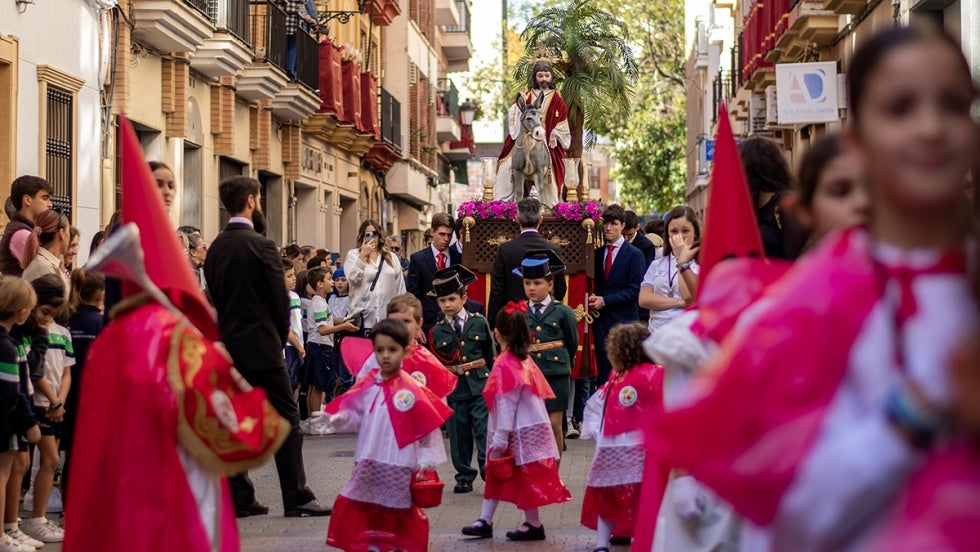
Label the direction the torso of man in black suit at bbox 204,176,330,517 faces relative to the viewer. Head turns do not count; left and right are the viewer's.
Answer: facing away from the viewer and to the right of the viewer

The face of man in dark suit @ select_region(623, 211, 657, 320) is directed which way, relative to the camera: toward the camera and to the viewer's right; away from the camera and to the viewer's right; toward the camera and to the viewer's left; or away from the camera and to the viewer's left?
toward the camera and to the viewer's left

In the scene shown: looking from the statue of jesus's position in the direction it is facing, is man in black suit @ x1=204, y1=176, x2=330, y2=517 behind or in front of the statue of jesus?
in front

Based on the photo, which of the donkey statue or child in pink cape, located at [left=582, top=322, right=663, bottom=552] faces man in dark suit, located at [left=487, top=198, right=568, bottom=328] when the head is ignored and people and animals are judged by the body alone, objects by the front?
the donkey statue

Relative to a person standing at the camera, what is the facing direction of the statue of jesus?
facing the viewer

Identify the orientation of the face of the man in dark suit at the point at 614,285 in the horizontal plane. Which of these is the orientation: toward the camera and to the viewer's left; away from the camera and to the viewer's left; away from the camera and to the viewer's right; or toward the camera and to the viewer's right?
toward the camera and to the viewer's left

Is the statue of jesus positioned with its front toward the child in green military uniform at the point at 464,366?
yes

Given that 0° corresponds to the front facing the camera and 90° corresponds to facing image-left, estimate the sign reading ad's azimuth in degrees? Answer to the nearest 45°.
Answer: approximately 0°

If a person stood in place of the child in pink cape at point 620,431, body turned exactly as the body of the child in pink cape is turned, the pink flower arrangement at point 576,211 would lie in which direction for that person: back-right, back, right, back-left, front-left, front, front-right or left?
back-right

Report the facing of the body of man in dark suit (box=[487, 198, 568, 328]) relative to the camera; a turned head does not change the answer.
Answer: away from the camera

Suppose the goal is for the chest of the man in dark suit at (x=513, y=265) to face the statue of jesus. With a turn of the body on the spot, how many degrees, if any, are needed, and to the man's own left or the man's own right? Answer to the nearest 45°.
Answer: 0° — they already face it

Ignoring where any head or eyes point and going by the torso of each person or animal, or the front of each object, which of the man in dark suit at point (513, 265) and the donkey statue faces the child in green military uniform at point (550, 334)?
the donkey statue

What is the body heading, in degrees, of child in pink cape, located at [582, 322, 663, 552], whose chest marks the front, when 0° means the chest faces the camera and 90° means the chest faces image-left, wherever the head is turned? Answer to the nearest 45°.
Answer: approximately 45°

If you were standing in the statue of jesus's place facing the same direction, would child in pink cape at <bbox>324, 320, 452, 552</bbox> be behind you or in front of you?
in front

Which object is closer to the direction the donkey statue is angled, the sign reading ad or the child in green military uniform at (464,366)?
the child in green military uniform

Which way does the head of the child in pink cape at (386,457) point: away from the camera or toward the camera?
toward the camera

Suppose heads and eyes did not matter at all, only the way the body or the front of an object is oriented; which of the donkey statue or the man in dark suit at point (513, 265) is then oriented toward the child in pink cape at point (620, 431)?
the donkey statue
